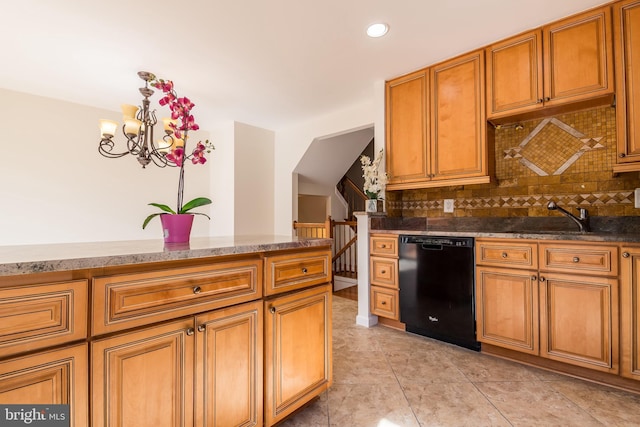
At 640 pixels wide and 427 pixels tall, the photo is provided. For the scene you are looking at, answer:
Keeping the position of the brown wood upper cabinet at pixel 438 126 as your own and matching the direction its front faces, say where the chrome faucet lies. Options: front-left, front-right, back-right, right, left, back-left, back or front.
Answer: back-left

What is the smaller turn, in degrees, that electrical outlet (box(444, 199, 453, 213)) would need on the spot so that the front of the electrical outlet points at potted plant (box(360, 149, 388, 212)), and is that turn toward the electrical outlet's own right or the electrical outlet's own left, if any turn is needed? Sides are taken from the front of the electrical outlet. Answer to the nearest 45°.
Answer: approximately 45° to the electrical outlet's own right

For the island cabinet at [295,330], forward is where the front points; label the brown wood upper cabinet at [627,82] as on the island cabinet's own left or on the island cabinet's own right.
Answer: on the island cabinet's own left

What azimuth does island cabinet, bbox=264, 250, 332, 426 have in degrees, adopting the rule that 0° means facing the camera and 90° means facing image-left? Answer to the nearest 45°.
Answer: approximately 315°

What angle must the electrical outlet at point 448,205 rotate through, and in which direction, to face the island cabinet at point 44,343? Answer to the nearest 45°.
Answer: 0° — it already faces it
